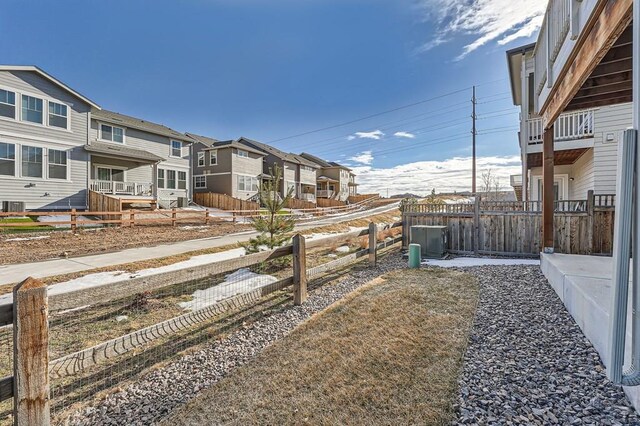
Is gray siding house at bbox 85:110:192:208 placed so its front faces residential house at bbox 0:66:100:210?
no

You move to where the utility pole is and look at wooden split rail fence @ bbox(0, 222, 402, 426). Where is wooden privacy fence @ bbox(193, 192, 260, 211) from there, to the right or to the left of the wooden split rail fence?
right

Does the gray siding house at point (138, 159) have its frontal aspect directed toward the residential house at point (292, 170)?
no

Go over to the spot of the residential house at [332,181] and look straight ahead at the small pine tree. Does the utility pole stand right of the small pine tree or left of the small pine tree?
left
